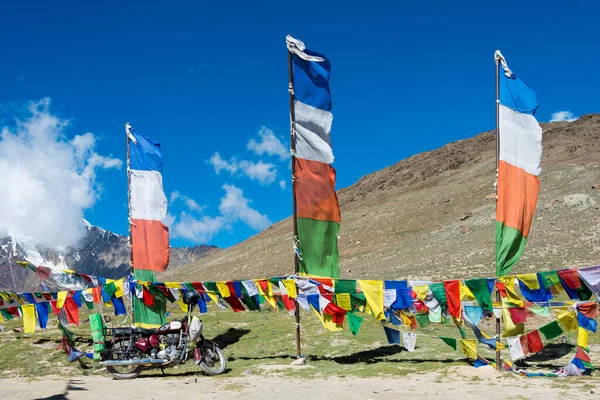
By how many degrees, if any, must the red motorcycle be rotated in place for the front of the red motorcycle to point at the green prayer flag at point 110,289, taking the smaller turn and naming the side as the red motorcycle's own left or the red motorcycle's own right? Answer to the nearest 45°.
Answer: approximately 90° to the red motorcycle's own left

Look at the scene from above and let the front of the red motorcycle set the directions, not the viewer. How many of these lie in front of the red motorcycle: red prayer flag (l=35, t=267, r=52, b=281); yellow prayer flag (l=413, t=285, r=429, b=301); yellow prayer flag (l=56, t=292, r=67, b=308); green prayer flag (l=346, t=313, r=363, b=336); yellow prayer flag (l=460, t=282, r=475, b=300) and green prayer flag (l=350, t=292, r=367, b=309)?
4

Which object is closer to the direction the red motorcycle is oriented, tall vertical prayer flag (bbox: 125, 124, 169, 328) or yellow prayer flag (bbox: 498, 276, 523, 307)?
the yellow prayer flag

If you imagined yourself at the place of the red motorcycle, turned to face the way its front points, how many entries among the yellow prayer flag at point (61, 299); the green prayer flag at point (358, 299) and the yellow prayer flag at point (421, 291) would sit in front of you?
2

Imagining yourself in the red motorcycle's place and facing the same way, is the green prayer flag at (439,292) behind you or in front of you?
in front

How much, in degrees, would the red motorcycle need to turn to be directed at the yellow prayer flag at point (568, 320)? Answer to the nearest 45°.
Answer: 0° — it already faces it

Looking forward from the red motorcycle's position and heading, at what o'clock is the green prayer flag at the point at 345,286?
The green prayer flag is roughly at 12 o'clock from the red motorcycle.

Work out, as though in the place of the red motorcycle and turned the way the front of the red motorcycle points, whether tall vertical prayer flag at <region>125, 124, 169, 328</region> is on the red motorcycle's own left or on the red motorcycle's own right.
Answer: on the red motorcycle's own left

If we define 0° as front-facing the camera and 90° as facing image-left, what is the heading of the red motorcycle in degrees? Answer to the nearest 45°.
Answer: approximately 270°

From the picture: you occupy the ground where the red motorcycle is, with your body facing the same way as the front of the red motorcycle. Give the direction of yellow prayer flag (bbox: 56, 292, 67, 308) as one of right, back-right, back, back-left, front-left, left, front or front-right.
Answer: back-left

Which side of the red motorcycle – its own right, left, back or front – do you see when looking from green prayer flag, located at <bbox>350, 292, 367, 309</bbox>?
front

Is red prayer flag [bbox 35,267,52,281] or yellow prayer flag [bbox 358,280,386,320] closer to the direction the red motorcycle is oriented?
the yellow prayer flag

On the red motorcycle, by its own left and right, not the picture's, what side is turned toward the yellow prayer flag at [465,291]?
front
